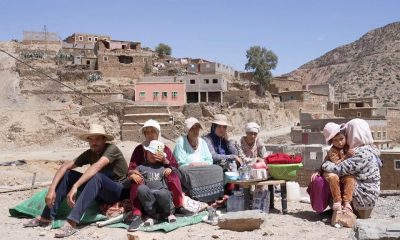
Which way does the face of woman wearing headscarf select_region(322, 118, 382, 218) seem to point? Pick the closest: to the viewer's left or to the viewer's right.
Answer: to the viewer's left

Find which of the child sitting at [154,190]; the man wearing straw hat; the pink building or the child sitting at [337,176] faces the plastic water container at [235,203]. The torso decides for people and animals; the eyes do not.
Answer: the pink building

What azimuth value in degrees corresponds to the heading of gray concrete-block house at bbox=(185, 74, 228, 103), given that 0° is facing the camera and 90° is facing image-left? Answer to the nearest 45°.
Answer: approximately 0°

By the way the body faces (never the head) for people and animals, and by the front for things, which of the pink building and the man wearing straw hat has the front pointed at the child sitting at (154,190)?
the pink building

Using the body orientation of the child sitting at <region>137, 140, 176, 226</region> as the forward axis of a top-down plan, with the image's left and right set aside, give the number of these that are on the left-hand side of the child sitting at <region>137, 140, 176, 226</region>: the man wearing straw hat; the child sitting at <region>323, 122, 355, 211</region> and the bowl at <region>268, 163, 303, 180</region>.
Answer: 2

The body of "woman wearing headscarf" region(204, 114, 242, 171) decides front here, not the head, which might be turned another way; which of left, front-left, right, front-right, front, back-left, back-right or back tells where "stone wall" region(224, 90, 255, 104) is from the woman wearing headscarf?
back-left

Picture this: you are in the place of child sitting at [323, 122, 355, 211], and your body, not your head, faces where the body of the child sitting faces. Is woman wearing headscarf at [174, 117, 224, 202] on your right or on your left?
on your right

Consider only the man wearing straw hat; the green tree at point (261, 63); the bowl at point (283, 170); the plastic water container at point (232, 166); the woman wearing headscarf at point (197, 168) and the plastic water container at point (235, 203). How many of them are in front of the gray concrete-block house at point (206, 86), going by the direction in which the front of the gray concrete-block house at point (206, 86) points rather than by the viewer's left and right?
5

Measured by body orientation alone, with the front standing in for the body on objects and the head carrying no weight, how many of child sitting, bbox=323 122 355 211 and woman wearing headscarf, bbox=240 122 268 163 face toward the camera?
2

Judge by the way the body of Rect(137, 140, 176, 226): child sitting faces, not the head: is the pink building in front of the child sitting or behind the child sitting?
behind
